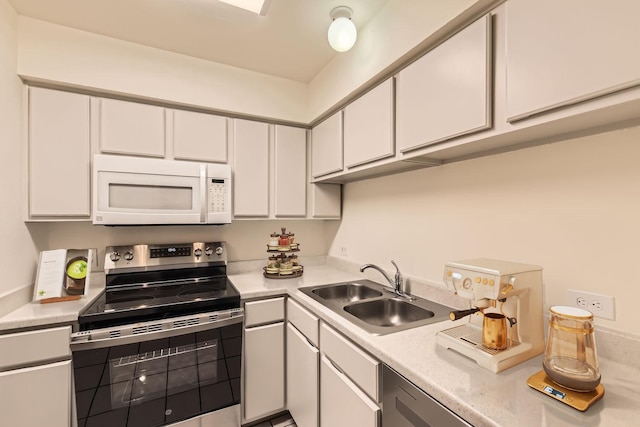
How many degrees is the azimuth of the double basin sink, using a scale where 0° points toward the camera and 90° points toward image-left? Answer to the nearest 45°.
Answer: approximately 45°

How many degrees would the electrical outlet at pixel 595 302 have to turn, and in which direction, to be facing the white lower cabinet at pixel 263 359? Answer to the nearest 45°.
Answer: approximately 45° to its right

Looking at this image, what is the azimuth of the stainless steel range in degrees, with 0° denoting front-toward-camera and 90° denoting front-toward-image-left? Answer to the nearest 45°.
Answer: approximately 0°

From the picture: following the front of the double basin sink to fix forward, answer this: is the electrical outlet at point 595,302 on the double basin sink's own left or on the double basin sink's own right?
on the double basin sink's own left
